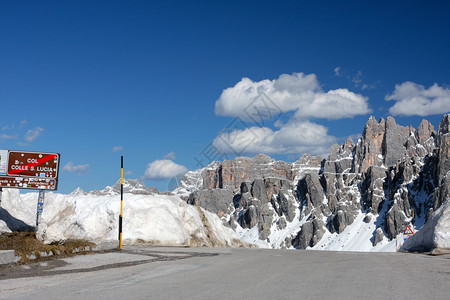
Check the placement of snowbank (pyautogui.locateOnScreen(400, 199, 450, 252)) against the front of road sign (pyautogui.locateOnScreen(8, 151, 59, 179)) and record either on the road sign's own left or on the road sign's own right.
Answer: on the road sign's own left

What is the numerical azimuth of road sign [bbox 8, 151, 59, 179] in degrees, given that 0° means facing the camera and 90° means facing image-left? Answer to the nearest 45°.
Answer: approximately 0°
